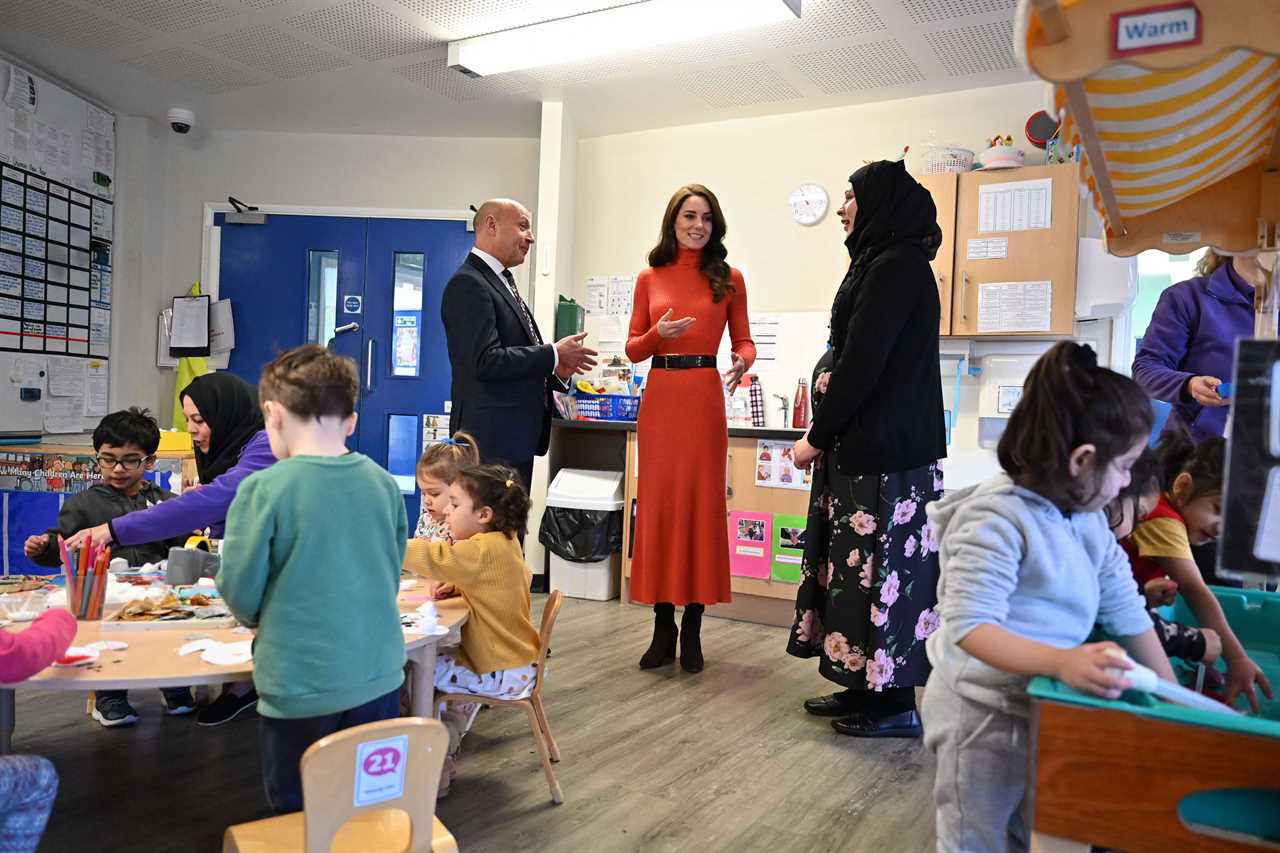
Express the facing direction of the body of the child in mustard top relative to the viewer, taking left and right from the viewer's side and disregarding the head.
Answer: facing to the left of the viewer

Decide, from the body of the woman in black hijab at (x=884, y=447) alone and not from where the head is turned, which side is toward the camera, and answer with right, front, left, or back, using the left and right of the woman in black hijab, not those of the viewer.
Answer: left

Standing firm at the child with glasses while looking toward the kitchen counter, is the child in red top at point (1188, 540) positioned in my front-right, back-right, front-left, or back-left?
front-right

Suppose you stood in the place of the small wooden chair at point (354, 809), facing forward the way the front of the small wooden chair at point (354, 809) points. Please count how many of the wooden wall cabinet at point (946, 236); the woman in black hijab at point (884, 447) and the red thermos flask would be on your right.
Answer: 3

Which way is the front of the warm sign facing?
toward the camera

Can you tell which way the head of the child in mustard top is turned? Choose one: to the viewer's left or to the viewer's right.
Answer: to the viewer's left

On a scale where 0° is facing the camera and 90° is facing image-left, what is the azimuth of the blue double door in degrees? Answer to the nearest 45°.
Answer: approximately 0°

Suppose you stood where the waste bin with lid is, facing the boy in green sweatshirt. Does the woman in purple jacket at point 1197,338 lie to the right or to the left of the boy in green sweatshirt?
left

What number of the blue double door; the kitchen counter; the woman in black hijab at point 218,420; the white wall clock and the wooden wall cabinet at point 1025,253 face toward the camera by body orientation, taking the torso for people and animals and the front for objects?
4

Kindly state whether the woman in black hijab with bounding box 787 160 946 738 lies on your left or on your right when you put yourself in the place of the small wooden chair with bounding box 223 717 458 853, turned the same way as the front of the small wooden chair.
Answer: on your right

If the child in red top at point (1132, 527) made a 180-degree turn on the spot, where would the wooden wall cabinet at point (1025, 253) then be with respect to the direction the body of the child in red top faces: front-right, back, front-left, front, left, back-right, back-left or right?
front-right

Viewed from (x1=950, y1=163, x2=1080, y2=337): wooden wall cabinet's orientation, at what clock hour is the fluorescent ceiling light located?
The fluorescent ceiling light is roughly at 2 o'clock from the wooden wall cabinet.

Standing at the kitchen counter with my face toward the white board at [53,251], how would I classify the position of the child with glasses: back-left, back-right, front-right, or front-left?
front-left

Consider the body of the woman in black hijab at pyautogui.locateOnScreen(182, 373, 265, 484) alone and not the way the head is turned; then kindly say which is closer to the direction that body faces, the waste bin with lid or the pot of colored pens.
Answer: the pot of colored pens

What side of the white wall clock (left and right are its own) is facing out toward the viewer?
front

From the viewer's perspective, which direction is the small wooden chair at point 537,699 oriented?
to the viewer's left

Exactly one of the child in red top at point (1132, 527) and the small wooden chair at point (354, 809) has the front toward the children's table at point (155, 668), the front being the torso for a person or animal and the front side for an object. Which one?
the small wooden chair
